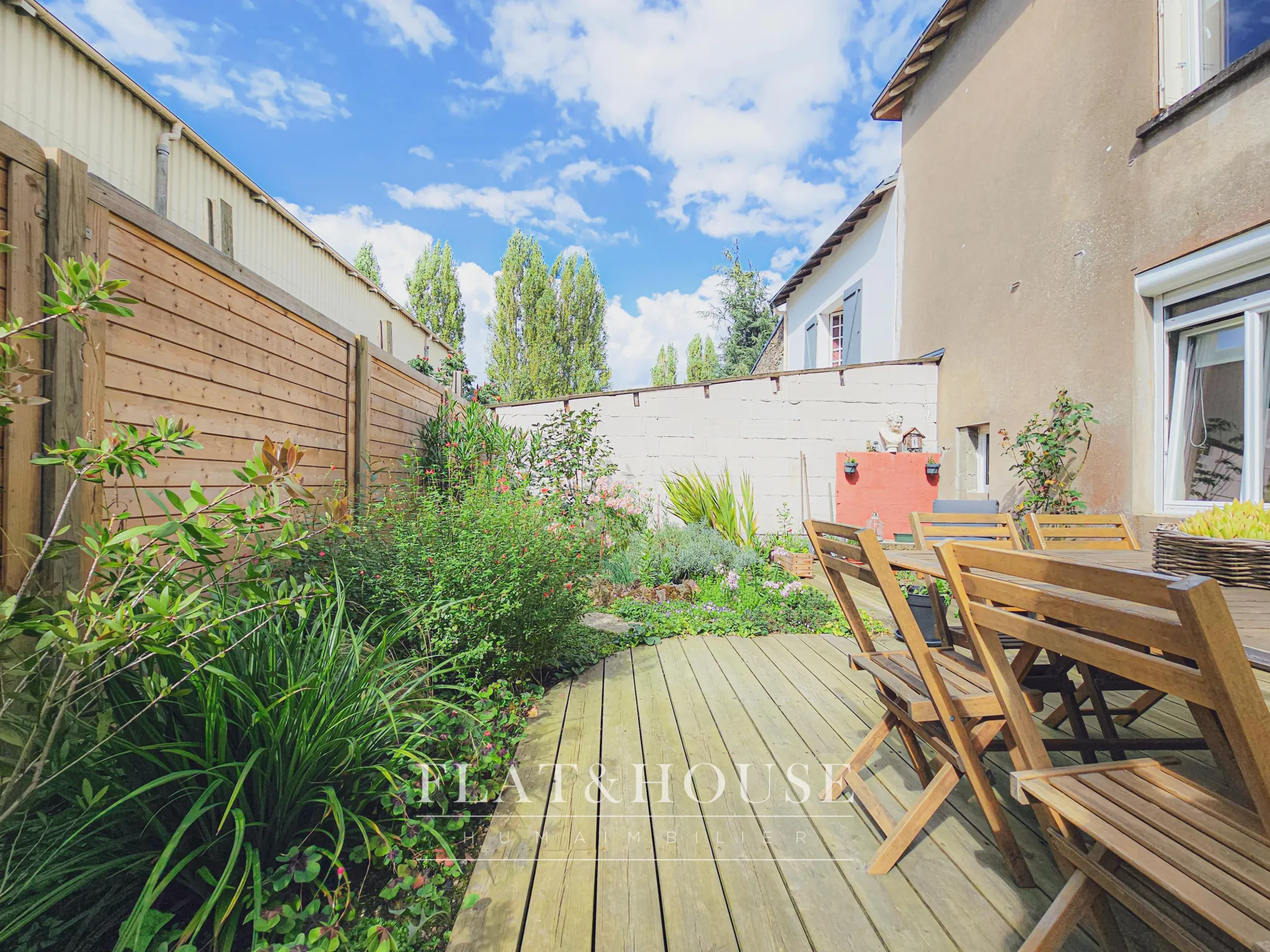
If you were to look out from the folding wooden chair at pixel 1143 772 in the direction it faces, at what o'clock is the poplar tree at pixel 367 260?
The poplar tree is roughly at 8 o'clock from the folding wooden chair.

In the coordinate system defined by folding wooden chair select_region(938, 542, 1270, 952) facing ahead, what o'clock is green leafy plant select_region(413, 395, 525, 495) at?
The green leafy plant is roughly at 8 o'clock from the folding wooden chair.

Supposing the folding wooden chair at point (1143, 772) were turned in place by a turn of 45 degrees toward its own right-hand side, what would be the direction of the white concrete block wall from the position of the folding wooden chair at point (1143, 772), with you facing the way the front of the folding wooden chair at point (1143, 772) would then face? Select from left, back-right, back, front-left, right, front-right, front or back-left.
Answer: back-left

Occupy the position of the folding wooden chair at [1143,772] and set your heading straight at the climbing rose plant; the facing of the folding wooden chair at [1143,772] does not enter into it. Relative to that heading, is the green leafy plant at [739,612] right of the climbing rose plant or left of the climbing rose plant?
left

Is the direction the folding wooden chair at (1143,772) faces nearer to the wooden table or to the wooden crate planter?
the wooden table
